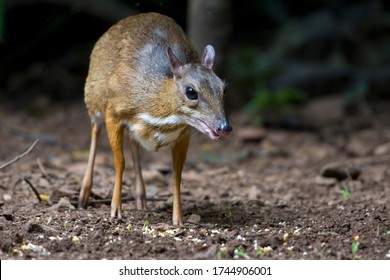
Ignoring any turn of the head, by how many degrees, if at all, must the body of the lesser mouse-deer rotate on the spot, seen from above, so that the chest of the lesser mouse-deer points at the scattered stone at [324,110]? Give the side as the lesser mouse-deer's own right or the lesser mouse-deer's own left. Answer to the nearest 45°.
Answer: approximately 90° to the lesser mouse-deer's own left

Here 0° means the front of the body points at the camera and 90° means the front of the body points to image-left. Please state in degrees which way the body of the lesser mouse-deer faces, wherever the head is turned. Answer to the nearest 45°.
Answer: approximately 315°

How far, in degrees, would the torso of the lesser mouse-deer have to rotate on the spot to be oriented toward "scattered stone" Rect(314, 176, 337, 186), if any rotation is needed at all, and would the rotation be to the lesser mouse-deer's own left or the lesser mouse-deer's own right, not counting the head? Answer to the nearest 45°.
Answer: approximately 90° to the lesser mouse-deer's own left

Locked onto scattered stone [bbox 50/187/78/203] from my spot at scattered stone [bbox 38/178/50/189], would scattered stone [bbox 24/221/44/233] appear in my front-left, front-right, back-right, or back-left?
front-right

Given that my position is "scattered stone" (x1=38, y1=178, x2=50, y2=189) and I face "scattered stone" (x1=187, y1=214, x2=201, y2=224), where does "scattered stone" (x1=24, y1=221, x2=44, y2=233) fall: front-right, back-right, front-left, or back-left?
front-right

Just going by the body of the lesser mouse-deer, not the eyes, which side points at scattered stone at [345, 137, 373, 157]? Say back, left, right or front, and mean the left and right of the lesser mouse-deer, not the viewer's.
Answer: left

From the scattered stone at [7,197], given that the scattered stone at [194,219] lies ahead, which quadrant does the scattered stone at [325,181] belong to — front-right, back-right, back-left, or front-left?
front-left

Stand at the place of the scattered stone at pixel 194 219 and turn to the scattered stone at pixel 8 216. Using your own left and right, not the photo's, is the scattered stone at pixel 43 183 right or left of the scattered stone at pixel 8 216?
right

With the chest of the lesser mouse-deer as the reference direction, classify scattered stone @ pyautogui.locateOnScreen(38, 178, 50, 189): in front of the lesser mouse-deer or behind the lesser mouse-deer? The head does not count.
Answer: behind
